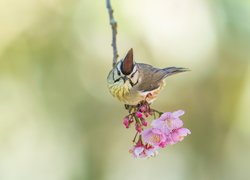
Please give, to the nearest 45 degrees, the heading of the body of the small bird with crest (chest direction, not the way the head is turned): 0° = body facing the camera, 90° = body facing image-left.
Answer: approximately 45°
